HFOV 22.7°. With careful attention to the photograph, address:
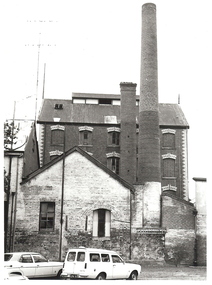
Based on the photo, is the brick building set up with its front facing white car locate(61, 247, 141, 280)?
yes

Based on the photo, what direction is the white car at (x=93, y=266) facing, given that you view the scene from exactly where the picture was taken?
facing away from the viewer and to the right of the viewer

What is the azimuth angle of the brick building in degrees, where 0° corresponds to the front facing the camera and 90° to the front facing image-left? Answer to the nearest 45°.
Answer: approximately 0°

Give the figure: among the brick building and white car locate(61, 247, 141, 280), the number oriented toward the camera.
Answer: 1

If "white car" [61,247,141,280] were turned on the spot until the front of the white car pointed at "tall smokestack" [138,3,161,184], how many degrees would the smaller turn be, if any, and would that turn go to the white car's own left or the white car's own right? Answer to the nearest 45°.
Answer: approximately 45° to the white car's own left

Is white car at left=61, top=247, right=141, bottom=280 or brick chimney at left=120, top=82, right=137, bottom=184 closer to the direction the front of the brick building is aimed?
the white car

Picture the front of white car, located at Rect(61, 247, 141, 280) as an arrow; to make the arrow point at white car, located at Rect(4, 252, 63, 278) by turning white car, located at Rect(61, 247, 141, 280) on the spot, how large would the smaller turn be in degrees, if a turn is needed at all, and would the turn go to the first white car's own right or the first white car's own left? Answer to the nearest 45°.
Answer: approximately 135° to the first white car's own left

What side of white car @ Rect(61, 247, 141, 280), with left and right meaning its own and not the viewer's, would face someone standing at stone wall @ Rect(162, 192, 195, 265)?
front

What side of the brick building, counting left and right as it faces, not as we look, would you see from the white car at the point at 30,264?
front

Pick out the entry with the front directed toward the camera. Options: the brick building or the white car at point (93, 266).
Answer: the brick building
